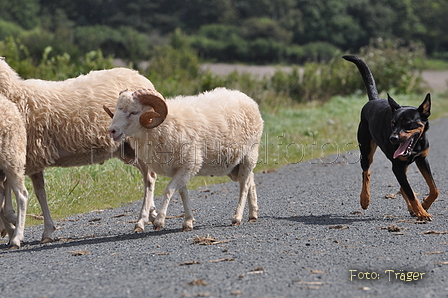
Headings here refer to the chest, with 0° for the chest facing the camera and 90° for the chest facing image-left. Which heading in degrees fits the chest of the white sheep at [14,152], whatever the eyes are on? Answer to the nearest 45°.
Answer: approximately 90°

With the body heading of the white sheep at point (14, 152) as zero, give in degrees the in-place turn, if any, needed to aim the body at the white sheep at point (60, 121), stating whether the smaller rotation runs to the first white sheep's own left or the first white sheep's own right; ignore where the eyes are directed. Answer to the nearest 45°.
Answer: approximately 135° to the first white sheep's own right

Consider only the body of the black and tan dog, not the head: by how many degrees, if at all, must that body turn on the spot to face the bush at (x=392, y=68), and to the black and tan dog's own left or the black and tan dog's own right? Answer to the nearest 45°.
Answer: approximately 135° to the black and tan dog's own left

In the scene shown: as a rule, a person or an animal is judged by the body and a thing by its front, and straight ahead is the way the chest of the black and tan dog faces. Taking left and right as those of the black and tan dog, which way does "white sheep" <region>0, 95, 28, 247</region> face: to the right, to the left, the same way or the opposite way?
to the right

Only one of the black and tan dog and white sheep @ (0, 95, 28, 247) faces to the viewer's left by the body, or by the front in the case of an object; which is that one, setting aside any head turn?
the white sheep

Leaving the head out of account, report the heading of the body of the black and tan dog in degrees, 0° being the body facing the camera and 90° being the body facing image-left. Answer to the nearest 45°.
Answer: approximately 315°

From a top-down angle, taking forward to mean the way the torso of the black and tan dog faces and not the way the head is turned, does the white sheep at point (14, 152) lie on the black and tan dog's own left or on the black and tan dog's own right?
on the black and tan dog's own right
